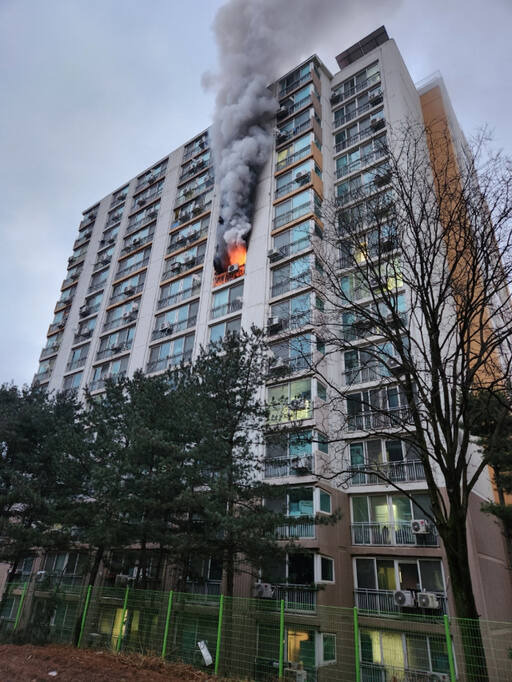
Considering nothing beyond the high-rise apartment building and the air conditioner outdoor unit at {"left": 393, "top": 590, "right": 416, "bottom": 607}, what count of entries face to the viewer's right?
0

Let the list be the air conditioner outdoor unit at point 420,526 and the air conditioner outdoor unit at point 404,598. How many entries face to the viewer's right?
0

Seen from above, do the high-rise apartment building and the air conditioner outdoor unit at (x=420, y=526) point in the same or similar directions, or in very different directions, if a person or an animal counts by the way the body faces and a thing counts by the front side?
same or similar directions

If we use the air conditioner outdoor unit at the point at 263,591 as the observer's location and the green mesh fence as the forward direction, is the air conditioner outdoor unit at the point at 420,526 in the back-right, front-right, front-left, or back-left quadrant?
front-left

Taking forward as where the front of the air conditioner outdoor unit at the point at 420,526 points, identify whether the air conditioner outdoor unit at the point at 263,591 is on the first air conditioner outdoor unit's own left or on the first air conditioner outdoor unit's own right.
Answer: on the first air conditioner outdoor unit's own right

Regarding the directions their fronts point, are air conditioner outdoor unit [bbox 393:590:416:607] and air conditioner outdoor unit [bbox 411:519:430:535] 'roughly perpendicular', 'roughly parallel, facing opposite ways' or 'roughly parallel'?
roughly parallel

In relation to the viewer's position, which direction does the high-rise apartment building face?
facing the viewer and to the left of the viewer
